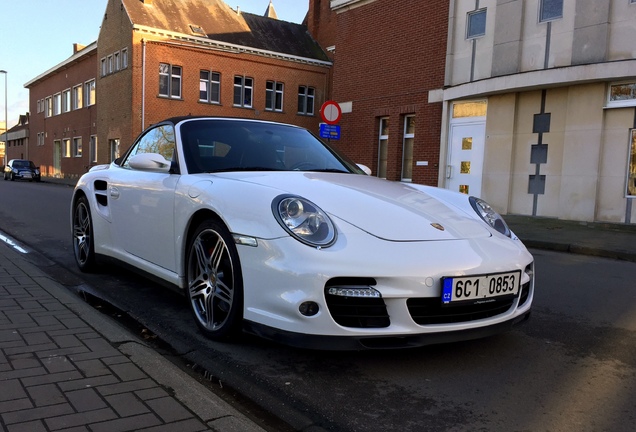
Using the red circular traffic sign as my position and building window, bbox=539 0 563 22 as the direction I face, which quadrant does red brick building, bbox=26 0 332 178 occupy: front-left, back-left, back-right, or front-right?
back-left

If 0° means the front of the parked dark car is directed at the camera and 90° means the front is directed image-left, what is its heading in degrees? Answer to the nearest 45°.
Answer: approximately 315°

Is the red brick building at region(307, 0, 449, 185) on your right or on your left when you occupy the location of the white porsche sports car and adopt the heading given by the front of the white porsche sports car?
on your left

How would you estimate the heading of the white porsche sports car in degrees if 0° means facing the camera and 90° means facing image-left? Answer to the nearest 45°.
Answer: approximately 315°

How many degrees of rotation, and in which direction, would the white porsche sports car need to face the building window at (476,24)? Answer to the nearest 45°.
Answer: approximately 135° to its left

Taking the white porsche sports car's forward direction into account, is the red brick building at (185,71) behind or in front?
behind

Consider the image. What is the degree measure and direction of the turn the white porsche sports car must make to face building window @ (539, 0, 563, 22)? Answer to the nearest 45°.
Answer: approximately 90° to its left

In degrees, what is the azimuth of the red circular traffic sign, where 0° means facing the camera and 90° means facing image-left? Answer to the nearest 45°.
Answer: approximately 0°

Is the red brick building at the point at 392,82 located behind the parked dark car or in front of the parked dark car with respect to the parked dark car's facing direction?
in front

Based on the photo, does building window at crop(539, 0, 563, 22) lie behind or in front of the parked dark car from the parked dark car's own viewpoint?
in front
